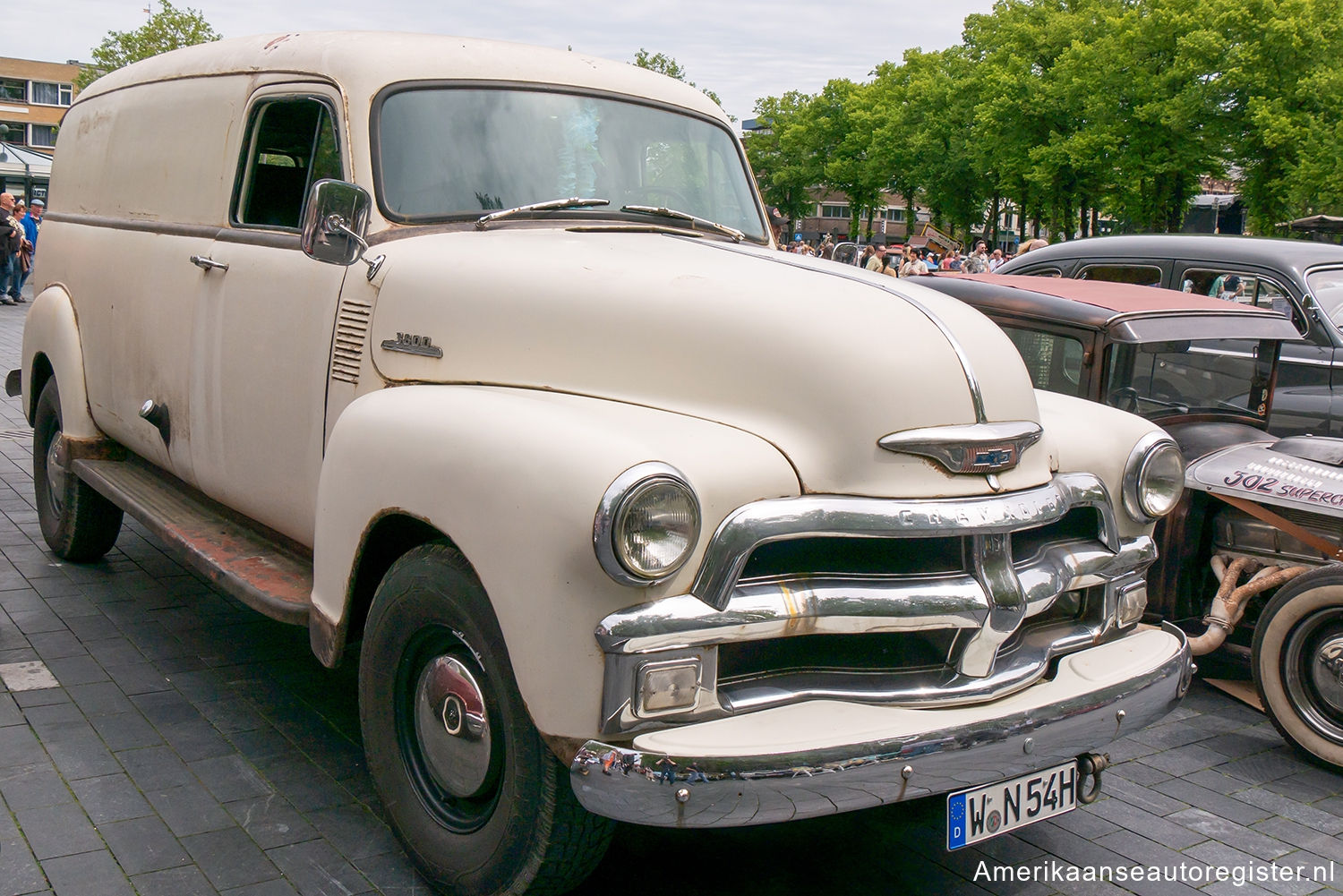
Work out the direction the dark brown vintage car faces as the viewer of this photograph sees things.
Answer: facing the viewer and to the right of the viewer

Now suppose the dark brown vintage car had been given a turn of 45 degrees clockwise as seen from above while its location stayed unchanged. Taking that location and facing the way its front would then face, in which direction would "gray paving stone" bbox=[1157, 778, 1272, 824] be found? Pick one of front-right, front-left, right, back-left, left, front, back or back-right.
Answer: front

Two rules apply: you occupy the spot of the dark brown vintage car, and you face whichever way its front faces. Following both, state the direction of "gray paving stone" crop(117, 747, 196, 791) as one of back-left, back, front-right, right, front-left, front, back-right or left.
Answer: right

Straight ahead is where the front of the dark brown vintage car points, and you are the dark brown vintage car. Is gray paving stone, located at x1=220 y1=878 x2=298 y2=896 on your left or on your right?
on your right

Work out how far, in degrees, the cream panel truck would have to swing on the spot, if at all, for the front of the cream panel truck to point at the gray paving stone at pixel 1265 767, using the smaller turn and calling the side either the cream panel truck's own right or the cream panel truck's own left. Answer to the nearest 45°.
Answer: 0° — it already faces it

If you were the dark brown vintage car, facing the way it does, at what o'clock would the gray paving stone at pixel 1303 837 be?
The gray paving stone is roughly at 1 o'clock from the dark brown vintage car.

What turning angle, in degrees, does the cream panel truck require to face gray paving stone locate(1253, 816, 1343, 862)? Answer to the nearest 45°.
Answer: approximately 45° to its left

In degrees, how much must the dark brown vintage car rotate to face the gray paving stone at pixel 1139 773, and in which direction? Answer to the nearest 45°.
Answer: approximately 45° to its right

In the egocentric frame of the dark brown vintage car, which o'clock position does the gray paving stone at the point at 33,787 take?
The gray paving stone is roughly at 3 o'clock from the dark brown vintage car.

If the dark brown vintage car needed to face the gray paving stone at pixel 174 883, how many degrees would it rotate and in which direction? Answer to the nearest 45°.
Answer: approximately 90° to its right

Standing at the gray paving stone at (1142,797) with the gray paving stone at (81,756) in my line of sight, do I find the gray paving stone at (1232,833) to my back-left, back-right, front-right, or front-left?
back-left

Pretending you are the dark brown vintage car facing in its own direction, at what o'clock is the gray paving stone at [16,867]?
The gray paving stone is roughly at 3 o'clock from the dark brown vintage car.

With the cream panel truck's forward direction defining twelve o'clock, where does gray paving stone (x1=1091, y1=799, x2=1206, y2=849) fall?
The gray paving stone is roughly at 10 o'clock from the cream panel truck.

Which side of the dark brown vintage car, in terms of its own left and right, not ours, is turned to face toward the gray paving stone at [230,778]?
right

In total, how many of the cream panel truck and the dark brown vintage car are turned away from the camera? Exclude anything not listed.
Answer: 0
